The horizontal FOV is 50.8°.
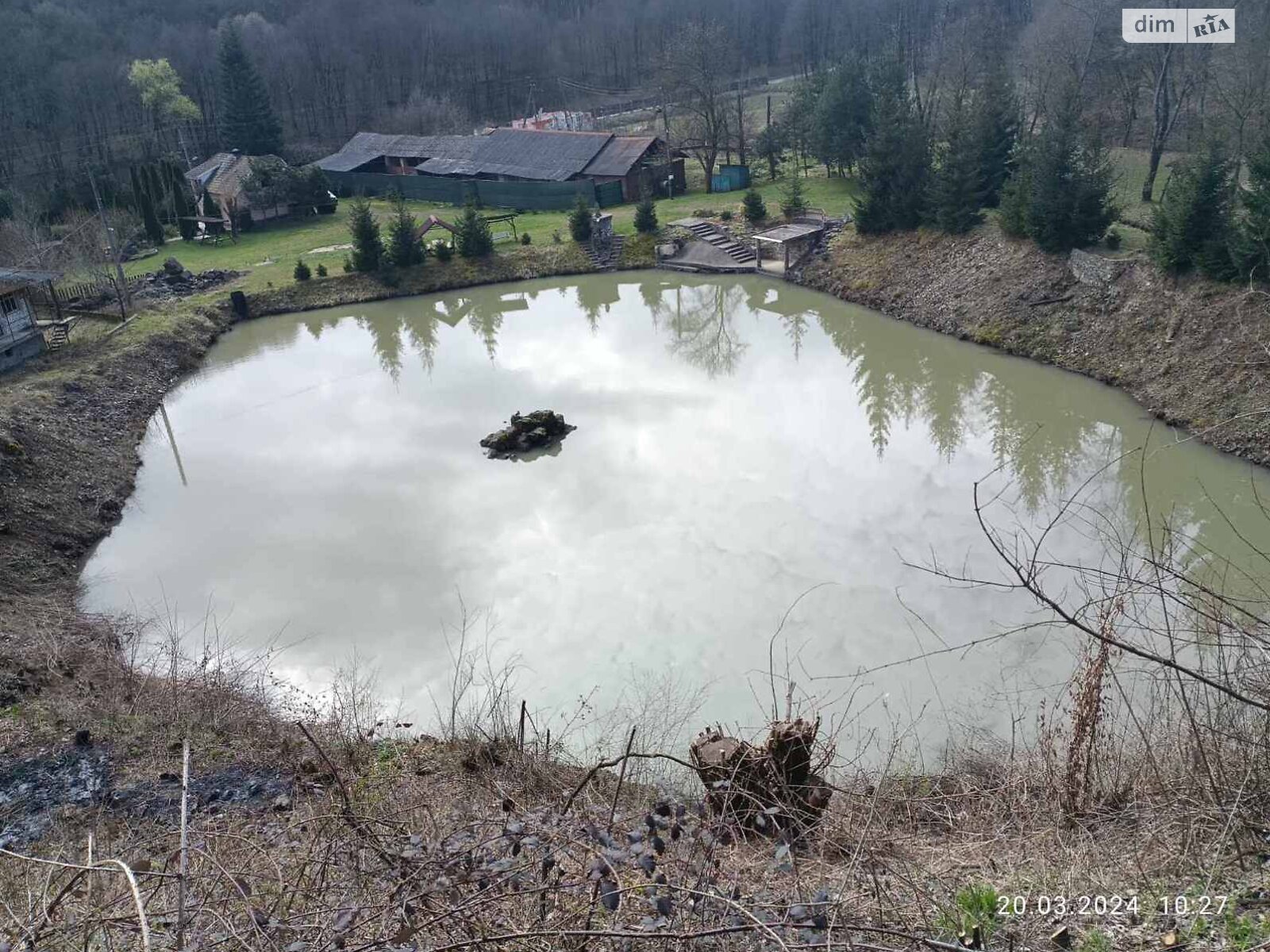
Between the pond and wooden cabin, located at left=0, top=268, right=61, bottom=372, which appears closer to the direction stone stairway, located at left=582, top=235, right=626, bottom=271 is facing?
the pond

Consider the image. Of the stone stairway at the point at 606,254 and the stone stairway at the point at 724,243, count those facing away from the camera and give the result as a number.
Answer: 0

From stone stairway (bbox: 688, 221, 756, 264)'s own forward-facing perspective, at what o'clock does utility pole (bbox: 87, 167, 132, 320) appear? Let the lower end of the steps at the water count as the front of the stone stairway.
The utility pole is roughly at 4 o'clock from the stone stairway.

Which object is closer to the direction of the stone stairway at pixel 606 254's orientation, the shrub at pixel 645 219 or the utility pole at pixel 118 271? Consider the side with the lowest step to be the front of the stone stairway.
the utility pole

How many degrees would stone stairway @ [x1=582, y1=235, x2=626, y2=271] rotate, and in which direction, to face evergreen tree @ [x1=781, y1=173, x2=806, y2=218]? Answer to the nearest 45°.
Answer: approximately 90° to its left

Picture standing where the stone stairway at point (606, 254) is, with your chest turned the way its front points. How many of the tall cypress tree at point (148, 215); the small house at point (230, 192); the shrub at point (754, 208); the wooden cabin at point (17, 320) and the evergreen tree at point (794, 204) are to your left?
2

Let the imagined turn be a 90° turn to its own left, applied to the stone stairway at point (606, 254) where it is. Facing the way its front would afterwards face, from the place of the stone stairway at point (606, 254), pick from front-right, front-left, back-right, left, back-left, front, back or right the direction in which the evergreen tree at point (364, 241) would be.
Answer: back

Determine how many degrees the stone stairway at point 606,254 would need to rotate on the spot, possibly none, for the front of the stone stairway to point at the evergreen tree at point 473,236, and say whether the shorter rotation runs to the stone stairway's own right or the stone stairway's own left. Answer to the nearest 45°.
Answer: approximately 90° to the stone stairway's own right

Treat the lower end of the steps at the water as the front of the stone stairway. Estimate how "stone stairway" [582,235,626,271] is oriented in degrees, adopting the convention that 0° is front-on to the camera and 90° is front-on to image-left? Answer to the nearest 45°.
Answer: approximately 0°

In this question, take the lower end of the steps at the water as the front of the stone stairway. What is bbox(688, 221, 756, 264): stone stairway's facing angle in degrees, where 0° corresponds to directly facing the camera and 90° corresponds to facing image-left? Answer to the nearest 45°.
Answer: approximately 315°

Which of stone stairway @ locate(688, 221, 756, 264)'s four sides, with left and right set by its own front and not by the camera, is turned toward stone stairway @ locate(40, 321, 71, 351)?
right
